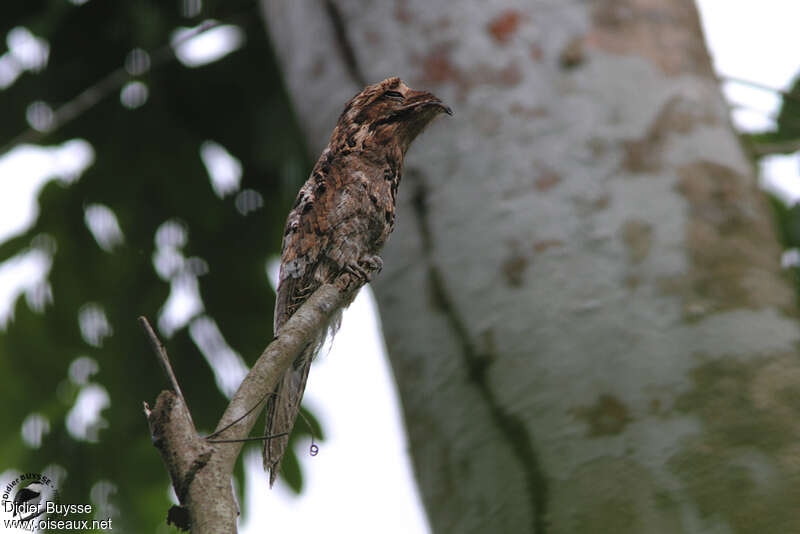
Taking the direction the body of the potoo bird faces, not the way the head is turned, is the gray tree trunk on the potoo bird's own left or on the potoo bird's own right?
on the potoo bird's own left

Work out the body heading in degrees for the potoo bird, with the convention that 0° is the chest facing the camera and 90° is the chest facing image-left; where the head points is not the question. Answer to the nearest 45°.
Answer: approximately 270°
